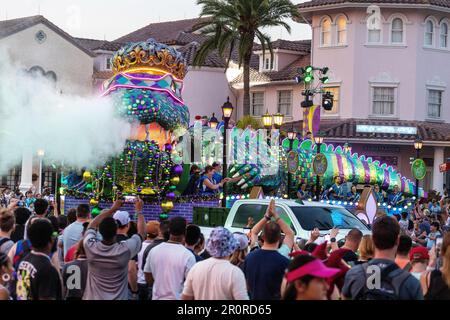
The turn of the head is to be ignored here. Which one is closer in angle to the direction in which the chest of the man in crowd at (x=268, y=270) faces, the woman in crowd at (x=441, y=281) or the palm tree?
the palm tree

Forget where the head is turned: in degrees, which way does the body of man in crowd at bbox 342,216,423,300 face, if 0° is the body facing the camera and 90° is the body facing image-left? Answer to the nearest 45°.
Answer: approximately 180°

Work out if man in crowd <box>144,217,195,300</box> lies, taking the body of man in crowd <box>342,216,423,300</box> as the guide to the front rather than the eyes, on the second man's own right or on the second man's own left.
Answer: on the second man's own left

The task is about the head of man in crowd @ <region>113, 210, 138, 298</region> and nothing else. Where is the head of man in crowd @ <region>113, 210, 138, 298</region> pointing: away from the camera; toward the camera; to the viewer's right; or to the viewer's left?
away from the camera

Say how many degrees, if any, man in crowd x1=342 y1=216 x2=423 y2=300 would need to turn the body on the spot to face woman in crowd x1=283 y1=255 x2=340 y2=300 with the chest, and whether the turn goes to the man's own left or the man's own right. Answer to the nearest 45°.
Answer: approximately 135° to the man's own left

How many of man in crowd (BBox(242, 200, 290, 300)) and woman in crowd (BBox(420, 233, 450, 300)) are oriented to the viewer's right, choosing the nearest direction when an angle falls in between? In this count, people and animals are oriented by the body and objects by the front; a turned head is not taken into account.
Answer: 0

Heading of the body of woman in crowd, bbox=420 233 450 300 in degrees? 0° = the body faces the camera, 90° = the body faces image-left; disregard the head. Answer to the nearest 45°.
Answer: approximately 180°

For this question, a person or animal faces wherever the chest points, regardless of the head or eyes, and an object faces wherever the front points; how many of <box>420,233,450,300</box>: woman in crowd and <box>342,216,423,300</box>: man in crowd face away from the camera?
2
